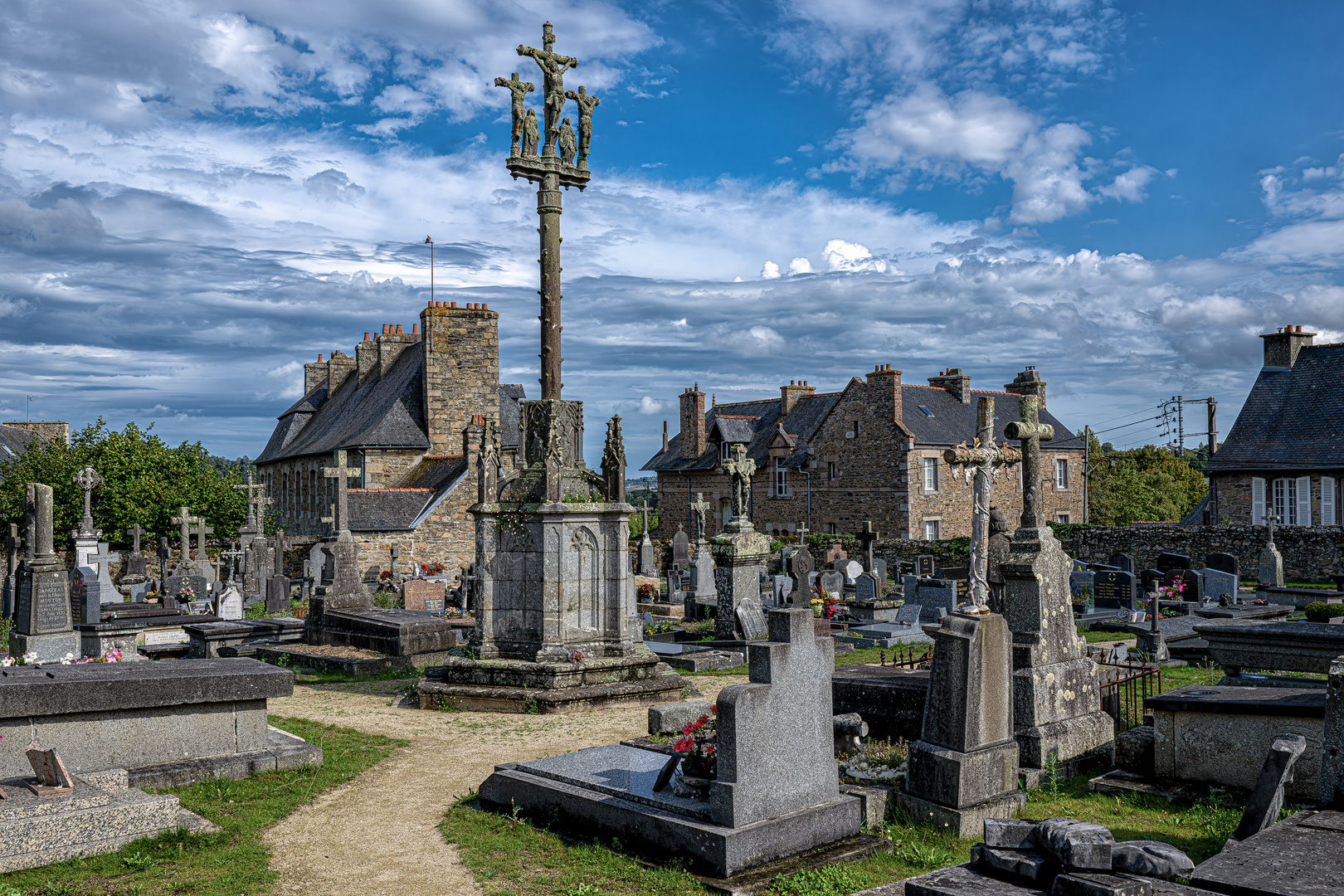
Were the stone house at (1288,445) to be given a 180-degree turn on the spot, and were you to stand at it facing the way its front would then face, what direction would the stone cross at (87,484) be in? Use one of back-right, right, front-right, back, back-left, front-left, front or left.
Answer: back-left

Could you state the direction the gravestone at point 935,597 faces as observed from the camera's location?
facing the viewer and to the left of the viewer

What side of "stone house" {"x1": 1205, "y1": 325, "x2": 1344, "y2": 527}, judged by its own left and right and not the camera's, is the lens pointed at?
front

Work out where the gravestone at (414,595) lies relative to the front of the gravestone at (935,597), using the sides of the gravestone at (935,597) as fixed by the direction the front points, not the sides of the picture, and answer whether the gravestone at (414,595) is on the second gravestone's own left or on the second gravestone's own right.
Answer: on the second gravestone's own right

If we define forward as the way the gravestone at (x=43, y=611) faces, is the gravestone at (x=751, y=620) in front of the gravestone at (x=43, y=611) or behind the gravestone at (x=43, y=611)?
in front

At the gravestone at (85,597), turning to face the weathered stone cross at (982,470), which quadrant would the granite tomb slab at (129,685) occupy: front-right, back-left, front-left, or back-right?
front-right

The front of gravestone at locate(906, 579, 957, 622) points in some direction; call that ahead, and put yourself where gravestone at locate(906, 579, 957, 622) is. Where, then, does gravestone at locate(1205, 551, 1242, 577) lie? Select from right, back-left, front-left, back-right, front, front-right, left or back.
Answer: back

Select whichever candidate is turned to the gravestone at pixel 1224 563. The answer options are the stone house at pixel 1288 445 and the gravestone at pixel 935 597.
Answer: the stone house

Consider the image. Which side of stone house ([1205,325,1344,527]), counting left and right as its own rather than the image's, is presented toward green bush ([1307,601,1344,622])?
front

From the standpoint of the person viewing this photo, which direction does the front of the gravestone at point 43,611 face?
facing the viewer and to the right of the viewer

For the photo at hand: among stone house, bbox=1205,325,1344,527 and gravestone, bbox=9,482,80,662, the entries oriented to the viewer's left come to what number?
0

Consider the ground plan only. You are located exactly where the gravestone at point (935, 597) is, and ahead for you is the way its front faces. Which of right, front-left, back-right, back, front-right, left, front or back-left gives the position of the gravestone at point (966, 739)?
front-left

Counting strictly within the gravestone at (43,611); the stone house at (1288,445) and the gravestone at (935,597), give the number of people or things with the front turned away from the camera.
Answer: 0
